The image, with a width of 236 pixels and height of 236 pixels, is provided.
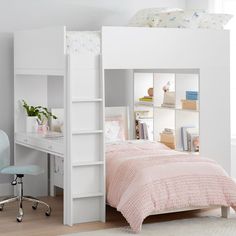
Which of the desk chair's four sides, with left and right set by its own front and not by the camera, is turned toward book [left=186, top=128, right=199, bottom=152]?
front

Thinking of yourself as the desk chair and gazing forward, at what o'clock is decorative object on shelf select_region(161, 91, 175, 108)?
The decorative object on shelf is roughly at 11 o'clock from the desk chair.

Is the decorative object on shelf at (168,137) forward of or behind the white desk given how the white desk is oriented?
behind

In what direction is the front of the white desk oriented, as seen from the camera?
facing the viewer and to the left of the viewer

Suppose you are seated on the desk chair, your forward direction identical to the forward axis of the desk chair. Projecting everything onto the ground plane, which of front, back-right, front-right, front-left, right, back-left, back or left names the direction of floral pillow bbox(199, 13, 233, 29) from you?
front

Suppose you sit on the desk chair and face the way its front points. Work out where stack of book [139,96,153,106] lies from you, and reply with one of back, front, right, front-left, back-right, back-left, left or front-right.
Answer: front-left

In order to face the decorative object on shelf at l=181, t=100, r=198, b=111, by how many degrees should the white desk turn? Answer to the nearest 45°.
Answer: approximately 135° to its left

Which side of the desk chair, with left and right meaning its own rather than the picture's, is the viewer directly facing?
right

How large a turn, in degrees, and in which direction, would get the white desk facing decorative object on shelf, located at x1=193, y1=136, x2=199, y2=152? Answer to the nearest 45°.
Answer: approximately 135° to its left

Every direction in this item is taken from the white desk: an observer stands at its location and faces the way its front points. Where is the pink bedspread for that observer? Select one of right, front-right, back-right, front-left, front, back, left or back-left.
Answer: left

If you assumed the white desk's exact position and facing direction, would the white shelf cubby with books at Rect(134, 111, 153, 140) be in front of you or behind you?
behind
